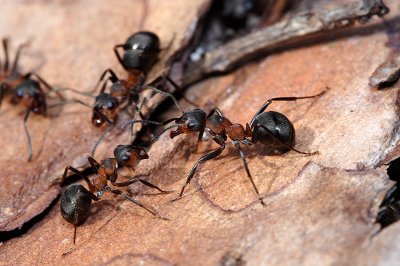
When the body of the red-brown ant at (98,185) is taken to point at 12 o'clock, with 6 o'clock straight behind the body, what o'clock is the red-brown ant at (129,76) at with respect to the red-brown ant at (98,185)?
the red-brown ant at (129,76) is roughly at 11 o'clock from the red-brown ant at (98,185).

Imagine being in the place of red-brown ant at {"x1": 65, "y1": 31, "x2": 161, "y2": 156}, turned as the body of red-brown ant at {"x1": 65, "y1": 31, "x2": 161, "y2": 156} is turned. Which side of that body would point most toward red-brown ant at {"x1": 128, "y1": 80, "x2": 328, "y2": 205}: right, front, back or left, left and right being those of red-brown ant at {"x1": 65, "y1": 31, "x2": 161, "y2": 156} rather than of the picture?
left

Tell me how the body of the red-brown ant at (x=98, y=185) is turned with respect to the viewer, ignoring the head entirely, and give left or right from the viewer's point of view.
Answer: facing away from the viewer and to the right of the viewer

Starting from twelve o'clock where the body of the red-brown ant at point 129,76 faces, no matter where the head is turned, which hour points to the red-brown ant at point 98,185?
the red-brown ant at point 98,185 is roughly at 11 o'clock from the red-brown ant at point 129,76.

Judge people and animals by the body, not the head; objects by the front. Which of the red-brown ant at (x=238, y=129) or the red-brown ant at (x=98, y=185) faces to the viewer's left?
the red-brown ant at (x=238, y=129)

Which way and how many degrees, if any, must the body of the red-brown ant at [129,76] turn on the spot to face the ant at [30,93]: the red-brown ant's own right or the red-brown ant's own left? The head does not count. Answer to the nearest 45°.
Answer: approximately 90° to the red-brown ant's own right

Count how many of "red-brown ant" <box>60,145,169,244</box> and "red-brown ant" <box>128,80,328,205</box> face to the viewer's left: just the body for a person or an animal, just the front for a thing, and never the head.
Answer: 1

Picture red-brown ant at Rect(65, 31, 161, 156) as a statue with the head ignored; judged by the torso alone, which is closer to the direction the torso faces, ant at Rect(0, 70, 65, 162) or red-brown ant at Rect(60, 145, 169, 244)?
the red-brown ant

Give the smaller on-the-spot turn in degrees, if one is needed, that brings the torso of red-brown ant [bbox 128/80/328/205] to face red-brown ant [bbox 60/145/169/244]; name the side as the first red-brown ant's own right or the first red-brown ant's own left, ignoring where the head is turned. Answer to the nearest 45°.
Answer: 0° — it already faces it

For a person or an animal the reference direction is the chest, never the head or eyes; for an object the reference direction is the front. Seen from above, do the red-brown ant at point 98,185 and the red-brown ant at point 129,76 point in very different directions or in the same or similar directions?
very different directions

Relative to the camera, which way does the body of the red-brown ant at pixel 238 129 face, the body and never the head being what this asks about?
to the viewer's left

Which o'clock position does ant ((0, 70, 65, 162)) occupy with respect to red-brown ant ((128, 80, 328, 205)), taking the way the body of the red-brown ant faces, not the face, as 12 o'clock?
The ant is roughly at 1 o'clock from the red-brown ant.
